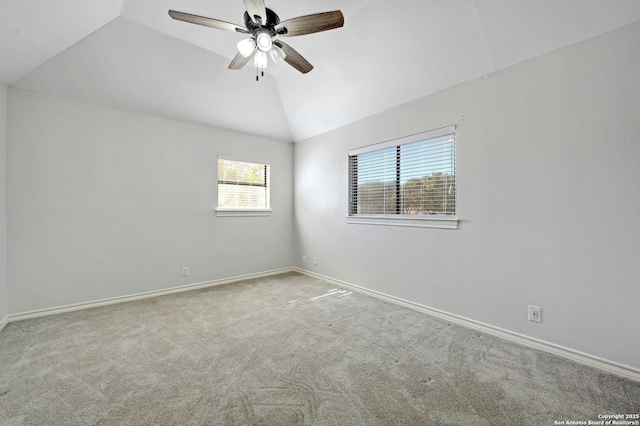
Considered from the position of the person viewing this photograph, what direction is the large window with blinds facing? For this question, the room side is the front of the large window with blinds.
facing the viewer and to the left of the viewer

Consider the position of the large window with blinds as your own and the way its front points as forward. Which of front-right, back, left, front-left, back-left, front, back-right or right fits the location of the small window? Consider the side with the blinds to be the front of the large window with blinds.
front-right

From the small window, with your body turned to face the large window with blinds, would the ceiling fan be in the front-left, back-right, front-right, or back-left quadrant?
front-right

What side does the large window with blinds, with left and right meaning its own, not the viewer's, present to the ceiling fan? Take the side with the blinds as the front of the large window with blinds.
front

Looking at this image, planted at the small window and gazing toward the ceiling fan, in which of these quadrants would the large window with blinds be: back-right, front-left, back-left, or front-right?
front-left
